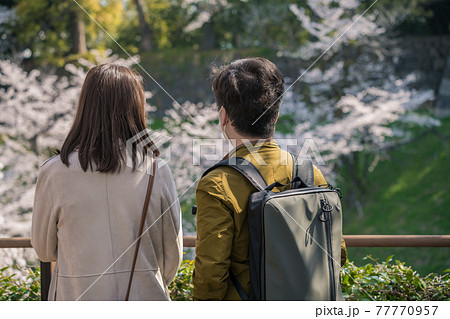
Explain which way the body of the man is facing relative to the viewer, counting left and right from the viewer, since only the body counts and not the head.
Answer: facing away from the viewer and to the left of the viewer

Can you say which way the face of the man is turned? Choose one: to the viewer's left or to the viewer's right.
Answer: to the viewer's left

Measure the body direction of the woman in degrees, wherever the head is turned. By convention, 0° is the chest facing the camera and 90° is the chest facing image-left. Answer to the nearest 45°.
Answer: approximately 180°

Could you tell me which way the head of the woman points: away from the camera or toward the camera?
away from the camera
